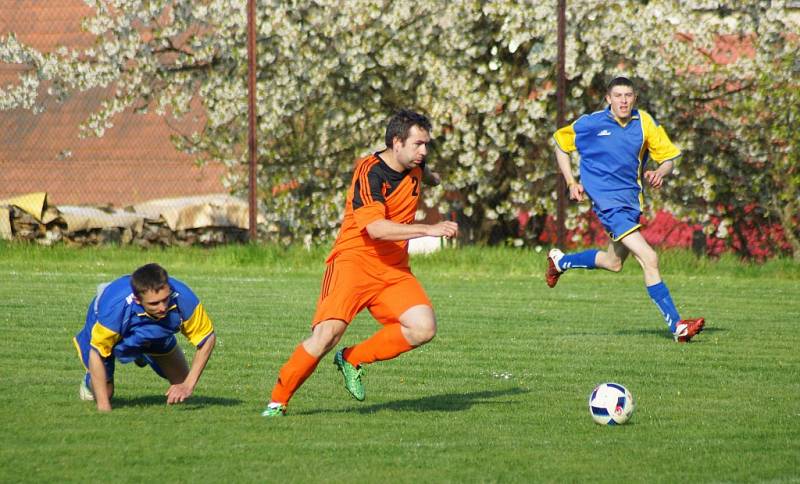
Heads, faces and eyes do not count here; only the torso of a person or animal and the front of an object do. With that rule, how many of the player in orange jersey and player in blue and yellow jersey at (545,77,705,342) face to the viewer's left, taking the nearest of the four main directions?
0

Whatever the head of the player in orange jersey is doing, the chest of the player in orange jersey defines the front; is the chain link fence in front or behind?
behind

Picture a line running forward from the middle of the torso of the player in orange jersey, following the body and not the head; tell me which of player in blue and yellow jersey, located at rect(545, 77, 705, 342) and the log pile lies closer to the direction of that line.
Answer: the player in blue and yellow jersey

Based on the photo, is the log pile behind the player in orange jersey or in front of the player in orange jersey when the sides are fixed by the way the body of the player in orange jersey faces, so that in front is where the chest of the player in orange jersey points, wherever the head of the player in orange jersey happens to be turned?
behind

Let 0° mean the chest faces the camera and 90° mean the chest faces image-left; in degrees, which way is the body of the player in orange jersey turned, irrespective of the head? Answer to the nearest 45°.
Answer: approximately 315°

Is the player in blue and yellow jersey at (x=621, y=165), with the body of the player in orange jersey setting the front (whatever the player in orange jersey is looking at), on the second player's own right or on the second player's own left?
on the second player's own left

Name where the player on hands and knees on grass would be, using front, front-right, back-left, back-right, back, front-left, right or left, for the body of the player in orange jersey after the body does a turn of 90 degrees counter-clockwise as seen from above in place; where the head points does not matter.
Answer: back-left

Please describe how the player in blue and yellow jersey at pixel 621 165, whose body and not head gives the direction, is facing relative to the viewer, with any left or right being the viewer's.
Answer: facing the viewer and to the right of the viewer

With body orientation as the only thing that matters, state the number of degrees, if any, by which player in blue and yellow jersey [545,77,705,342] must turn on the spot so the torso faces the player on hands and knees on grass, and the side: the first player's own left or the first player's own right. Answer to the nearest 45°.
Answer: approximately 90° to the first player's own right
